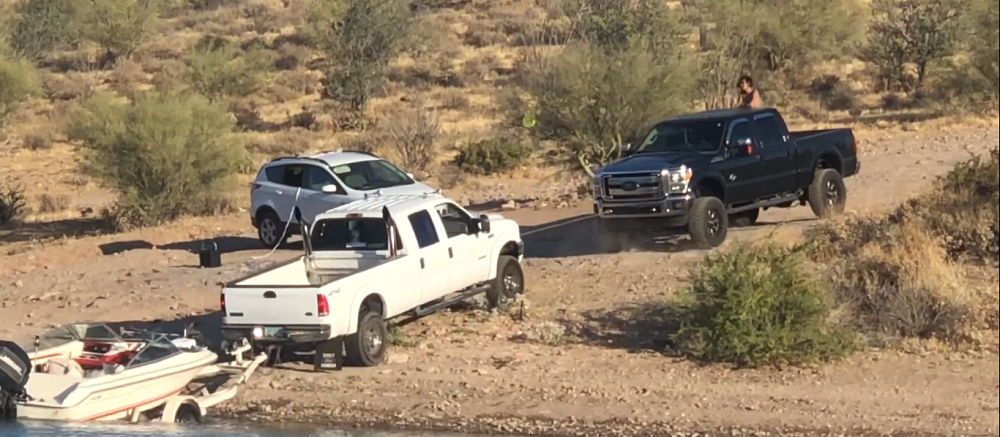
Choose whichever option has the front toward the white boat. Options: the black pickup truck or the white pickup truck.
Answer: the black pickup truck

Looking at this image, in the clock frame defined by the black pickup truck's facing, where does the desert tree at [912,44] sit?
The desert tree is roughly at 5 o'clock from the black pickup truck.

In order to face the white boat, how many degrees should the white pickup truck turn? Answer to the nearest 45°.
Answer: approximately 180°

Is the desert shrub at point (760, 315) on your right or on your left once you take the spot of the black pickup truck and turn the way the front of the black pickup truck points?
on your left

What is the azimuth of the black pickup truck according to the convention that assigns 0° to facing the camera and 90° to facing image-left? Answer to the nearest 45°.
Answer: approximately 45°

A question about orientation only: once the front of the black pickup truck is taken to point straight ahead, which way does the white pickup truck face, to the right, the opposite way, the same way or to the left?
the opposite way

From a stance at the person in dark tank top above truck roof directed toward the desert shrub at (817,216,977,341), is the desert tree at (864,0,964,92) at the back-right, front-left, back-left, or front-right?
back-left

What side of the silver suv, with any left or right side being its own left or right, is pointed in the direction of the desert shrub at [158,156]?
back

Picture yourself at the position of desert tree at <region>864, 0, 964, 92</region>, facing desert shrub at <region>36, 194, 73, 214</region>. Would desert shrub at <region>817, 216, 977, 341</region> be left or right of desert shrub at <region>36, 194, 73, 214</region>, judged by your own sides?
left

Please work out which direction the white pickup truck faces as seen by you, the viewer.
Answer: facing away from the viewer and to the right of the viewer

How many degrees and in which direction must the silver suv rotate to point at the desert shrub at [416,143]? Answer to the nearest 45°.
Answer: approximately 135° to its left
